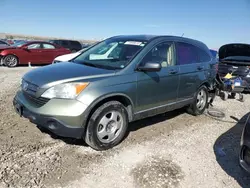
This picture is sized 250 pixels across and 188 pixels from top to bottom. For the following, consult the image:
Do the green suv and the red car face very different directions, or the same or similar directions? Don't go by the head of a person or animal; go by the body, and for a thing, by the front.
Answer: same or similar directions

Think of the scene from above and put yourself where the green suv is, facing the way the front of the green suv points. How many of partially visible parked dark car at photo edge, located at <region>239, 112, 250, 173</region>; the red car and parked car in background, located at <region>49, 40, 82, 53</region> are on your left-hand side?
1

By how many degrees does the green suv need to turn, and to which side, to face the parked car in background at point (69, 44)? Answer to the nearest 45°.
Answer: approximately 135° to its right

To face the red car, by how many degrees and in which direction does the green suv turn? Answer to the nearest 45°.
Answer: approximately 90° to its right

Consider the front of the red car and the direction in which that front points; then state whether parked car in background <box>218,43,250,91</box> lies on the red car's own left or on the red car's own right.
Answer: on the red car's own left

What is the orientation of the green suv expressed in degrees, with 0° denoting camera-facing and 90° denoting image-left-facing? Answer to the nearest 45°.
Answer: approximately 45°

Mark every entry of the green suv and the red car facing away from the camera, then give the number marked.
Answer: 0

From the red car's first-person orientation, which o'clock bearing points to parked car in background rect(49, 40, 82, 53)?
The parked car in background is roughly at 4 o'clock from the red car.

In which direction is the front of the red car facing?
to the viewer's left

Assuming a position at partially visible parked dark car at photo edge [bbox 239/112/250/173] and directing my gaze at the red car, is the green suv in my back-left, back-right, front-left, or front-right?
front-left

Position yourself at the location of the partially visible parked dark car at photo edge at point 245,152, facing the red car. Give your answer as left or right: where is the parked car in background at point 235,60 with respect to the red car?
right

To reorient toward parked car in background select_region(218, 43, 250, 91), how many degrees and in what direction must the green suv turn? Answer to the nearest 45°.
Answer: approximately 180°

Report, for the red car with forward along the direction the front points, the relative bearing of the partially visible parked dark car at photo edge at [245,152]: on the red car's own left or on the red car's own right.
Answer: on the red car's own left

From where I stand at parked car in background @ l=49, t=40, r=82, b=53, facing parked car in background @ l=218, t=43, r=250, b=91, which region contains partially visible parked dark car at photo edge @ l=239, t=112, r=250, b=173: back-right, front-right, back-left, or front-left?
front-right
